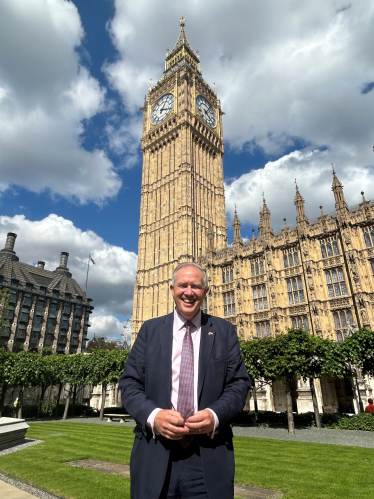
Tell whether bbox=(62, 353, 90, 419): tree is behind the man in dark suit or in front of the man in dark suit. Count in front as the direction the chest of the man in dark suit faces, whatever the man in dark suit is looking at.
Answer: behind

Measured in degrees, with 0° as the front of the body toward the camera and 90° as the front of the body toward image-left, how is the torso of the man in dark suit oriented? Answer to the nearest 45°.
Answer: approximately 0°

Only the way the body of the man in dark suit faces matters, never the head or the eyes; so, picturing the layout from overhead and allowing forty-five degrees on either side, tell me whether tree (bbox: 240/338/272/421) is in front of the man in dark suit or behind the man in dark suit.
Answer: behind

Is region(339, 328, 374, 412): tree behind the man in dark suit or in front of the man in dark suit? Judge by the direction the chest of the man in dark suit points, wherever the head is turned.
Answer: behind

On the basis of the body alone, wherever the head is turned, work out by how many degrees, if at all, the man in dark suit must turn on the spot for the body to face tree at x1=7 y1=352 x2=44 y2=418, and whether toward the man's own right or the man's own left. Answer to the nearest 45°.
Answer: approximately 135° to the man's own right
